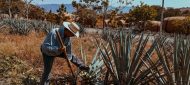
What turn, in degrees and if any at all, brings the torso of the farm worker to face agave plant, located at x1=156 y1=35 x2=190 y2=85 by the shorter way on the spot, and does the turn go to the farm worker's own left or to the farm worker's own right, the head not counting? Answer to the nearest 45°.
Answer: approximately 45° to the farm worker's own right

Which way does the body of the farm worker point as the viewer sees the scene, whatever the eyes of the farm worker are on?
to the viewer's right

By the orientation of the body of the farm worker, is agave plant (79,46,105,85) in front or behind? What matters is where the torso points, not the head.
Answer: in front

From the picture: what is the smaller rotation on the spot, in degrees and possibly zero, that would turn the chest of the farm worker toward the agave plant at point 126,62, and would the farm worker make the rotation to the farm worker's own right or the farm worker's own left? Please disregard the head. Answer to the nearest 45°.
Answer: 0° — they already face it
